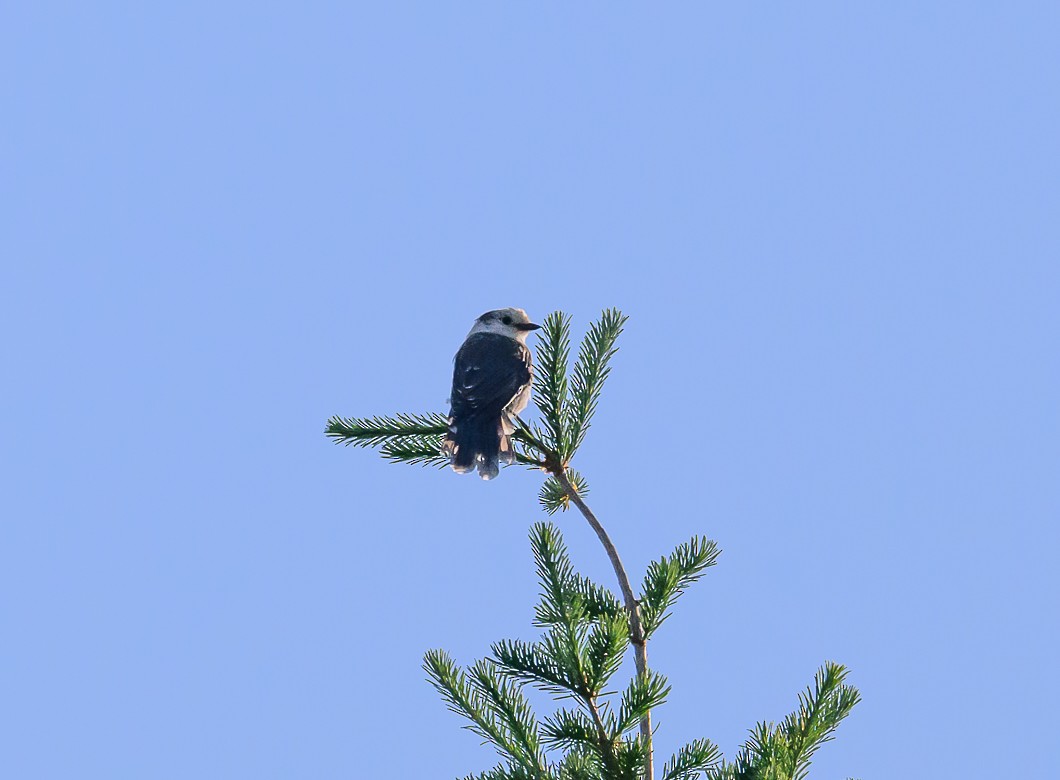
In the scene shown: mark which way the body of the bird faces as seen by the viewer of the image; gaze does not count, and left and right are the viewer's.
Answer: facing away from the viewer and to the right of the viewer
